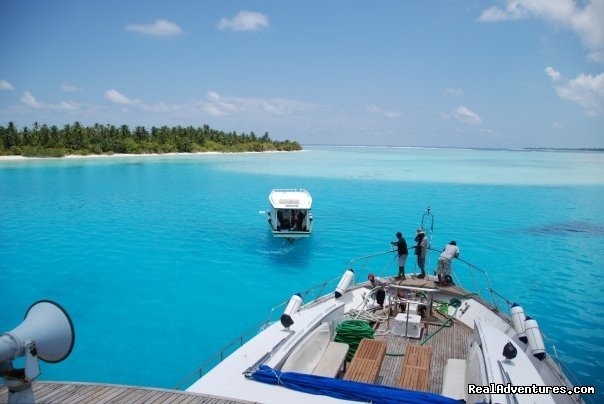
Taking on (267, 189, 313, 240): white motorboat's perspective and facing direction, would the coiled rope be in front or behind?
behind

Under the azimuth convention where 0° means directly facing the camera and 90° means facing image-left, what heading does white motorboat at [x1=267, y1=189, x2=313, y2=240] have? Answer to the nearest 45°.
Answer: approximately 180°

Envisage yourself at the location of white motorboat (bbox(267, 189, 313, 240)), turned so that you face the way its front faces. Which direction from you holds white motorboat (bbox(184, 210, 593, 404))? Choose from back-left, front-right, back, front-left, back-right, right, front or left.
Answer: back

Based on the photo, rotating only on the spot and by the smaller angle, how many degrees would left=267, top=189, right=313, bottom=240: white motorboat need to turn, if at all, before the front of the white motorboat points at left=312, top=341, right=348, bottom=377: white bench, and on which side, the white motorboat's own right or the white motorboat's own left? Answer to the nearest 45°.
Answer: approximately 180°

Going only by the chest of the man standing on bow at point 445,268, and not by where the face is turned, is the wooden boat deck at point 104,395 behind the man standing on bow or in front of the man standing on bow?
behind

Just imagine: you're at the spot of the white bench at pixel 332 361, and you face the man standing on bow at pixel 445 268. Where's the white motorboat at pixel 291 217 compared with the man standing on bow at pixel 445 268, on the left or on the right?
left

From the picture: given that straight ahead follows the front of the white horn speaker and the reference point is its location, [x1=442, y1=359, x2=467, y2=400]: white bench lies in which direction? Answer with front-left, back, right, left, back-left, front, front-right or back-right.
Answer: front-right

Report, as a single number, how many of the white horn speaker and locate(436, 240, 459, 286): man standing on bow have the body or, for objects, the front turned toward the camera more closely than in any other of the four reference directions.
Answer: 0

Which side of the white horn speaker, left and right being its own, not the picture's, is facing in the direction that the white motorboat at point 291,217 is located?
front

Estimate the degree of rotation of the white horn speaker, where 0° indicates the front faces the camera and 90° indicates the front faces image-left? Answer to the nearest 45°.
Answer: approximately 225°
